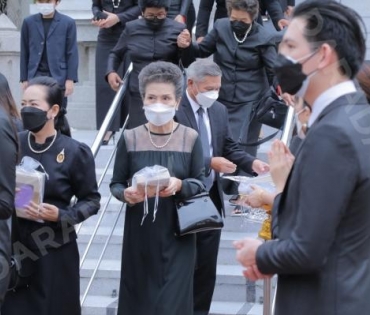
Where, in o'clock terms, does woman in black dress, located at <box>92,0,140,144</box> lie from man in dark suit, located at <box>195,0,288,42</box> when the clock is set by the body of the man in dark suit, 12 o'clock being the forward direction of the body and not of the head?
The woman in black dress is roughly at 3 o'clock from the man in dark suit.

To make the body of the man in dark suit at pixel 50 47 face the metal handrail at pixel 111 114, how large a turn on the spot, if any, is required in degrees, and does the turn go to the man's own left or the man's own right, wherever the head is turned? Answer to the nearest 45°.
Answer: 0° — they already face it

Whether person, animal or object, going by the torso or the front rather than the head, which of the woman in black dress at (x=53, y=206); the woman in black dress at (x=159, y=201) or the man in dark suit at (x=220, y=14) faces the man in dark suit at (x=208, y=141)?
the man in dark suit at (x=220, y=14)

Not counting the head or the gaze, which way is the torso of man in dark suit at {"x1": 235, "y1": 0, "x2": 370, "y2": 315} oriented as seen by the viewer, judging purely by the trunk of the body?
to the viewer's left

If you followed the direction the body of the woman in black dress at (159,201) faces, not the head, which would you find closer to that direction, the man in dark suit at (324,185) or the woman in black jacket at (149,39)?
the man in dark suit

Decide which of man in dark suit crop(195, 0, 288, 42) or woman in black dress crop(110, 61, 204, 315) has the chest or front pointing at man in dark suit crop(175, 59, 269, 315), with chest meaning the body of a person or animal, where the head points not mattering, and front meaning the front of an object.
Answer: man in dark suit crop(195, 0, 288, 42)

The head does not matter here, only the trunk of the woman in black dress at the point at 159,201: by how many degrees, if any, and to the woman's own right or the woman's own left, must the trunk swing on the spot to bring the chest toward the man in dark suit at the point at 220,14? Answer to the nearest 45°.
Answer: approximately 180°

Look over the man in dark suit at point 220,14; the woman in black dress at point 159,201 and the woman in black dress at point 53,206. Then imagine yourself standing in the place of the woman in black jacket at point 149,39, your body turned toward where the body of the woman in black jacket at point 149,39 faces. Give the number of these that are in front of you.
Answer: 2

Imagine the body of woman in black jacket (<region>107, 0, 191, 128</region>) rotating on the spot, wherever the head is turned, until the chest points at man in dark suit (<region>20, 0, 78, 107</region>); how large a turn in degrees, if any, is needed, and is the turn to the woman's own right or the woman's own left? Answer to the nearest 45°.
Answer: approximately 135° to the woman's own right
